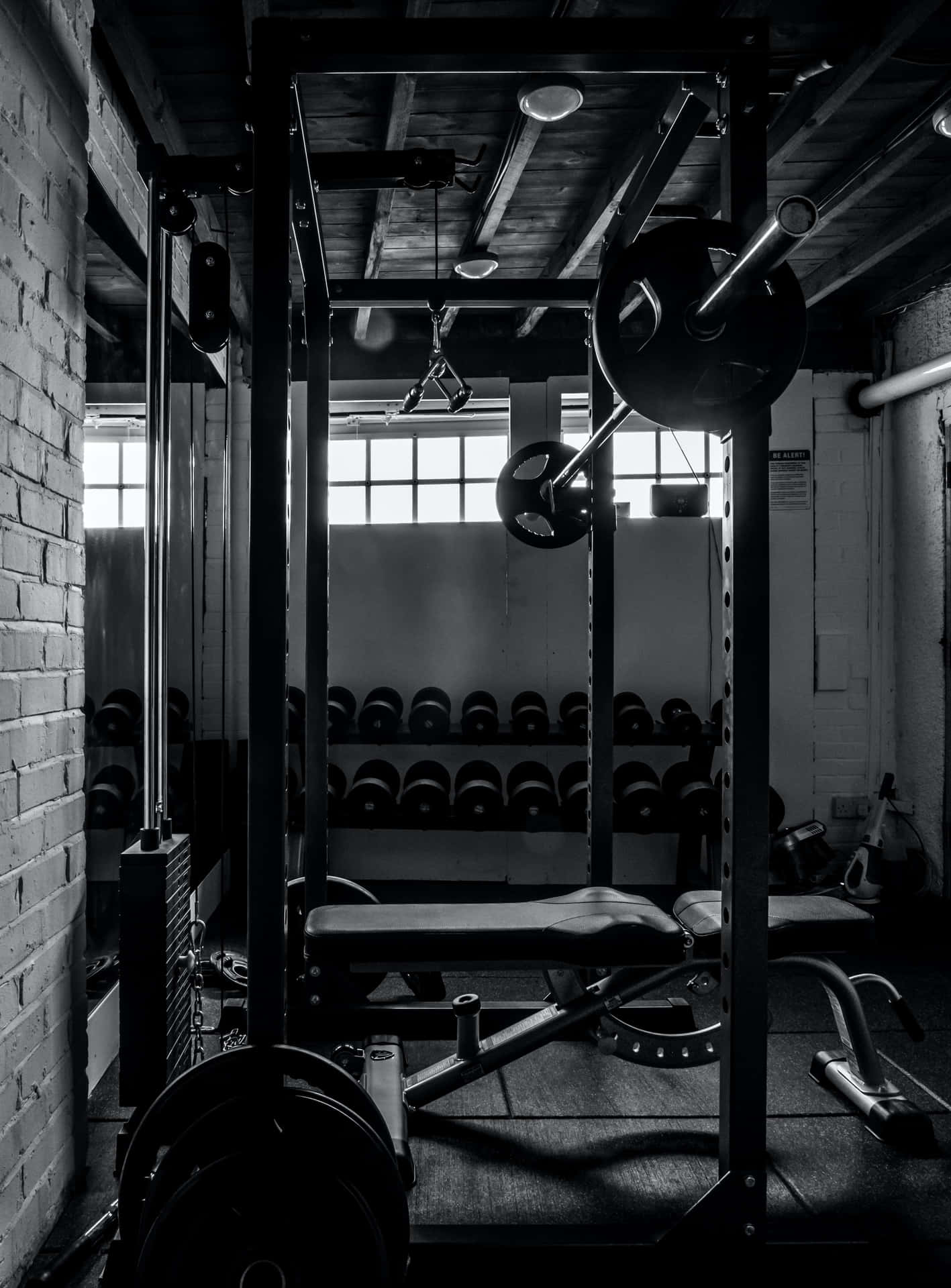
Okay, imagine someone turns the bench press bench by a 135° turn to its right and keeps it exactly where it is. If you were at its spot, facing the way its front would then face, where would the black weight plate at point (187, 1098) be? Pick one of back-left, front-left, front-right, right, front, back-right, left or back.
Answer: front

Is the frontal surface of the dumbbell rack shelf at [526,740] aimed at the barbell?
yes

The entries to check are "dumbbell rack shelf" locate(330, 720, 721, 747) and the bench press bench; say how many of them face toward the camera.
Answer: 1

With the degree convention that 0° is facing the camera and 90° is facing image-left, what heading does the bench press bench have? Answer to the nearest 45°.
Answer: approximately 270°

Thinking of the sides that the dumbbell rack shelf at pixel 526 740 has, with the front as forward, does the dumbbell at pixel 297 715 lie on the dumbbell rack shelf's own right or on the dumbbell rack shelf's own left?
on the dumbbell rack shelf's own right

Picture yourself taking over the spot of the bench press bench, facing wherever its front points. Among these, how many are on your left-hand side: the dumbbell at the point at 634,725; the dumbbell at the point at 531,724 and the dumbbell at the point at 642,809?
3

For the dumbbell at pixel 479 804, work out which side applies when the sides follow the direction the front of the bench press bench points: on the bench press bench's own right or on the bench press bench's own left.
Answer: on the bench press bench's own left

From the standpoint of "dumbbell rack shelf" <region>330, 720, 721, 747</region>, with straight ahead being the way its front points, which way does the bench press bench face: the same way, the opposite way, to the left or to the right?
to the left

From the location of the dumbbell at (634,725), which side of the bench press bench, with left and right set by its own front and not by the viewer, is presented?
left

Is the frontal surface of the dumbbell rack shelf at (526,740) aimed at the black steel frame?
yes

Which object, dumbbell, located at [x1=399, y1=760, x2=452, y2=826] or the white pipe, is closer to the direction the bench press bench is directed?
the white pipe

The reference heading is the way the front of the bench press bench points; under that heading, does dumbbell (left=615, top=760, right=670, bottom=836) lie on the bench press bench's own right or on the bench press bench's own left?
on the bench press bench's own left

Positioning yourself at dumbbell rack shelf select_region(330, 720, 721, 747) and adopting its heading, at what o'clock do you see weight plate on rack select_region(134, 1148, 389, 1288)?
The weight plate on rack is roughly at 12 o'clock from the dumbbell rack shelf.
